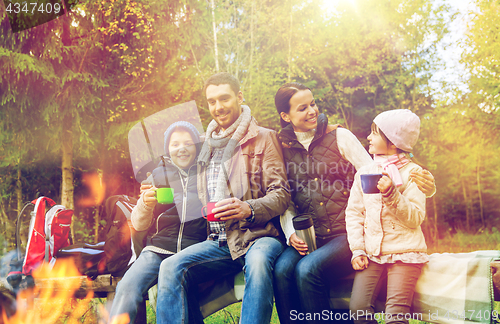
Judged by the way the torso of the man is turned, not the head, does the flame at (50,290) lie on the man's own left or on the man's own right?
on the man's own right

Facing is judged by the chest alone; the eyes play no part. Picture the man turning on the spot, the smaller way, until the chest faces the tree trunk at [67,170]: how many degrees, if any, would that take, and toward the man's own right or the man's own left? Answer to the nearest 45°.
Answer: approximately 90° to the man's own right

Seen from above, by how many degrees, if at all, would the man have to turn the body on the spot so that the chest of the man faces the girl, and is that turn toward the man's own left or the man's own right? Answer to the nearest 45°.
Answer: approximately 90° to the man's own left

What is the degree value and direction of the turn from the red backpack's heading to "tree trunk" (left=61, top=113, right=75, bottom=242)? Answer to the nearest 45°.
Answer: approximately 135° to its left

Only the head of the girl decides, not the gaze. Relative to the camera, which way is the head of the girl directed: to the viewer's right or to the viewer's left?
to the viewer's left

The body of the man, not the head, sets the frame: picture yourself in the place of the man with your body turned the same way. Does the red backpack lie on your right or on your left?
on your right

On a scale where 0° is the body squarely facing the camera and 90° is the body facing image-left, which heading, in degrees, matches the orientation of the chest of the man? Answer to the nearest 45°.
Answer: approximately 45°
